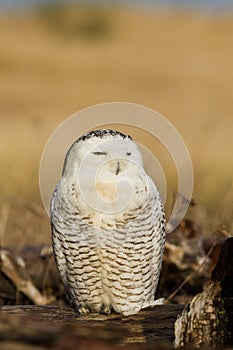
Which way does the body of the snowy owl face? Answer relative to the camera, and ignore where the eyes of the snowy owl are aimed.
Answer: toward the camera
